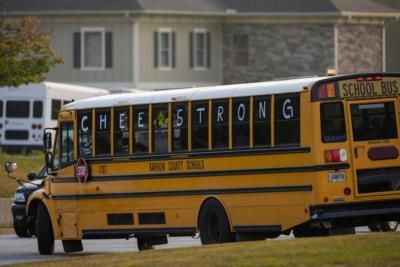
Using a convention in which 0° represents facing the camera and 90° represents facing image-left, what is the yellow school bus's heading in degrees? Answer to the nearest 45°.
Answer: approximately 135°

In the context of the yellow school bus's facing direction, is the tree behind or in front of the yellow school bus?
in front
